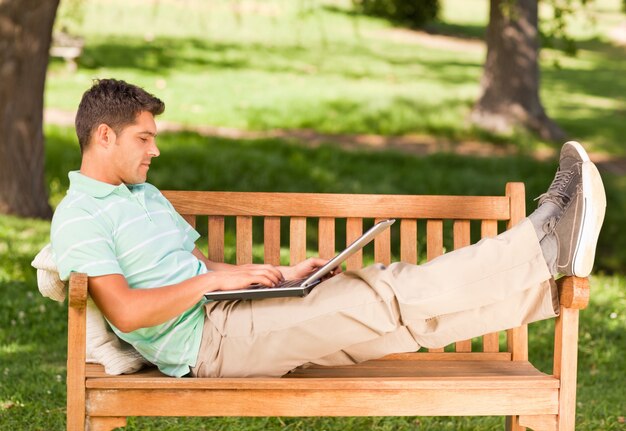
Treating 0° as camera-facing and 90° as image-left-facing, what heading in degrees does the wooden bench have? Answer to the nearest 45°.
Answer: approximately 0°

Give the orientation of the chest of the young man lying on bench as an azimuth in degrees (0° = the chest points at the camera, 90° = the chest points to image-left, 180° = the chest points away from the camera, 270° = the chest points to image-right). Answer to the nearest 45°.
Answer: approximately 270°

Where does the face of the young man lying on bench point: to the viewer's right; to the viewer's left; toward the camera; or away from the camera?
to the viewer's right
